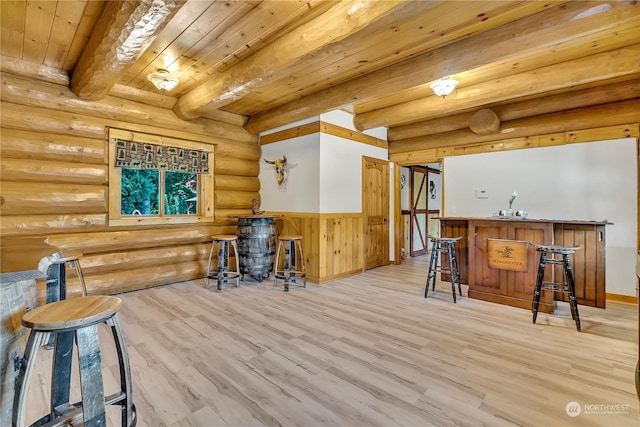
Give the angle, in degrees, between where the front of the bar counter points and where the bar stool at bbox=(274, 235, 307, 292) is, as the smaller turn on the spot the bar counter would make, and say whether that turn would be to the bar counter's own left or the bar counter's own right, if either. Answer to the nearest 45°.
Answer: approximately 45° to the bar counter's own right

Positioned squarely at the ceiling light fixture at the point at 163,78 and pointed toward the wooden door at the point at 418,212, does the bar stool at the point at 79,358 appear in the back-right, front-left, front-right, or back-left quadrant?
back-right

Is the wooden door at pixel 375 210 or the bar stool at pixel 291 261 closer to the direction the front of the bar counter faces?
the bar stool

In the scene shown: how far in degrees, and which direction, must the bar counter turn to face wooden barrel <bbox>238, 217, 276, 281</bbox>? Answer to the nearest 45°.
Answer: approximately 45° to its right

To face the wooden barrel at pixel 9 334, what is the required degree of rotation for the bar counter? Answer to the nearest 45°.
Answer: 0° — it already faces it

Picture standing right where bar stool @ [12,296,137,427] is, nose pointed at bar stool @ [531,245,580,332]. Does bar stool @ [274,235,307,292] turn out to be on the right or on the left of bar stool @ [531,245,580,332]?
left

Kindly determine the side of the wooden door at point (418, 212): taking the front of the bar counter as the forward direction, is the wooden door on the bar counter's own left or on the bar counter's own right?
on the bar counter's own right

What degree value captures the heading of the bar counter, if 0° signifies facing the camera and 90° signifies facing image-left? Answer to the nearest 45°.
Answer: approximately 45°
